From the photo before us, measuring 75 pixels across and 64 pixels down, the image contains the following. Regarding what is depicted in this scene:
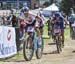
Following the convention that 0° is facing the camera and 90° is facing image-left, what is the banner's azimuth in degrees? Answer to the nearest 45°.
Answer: approximately 315°

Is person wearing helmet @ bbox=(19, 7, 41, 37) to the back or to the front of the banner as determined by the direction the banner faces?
to the front

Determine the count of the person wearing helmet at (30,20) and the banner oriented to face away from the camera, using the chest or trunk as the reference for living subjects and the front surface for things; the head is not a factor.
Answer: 0

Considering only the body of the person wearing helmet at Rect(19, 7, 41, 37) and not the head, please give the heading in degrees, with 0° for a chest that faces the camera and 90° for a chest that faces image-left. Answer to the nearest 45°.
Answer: approximately 45°

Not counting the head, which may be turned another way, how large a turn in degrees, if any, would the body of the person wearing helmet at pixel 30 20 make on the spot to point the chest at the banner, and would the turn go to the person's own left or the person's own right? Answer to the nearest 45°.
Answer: approximately 45° to the person's own right
